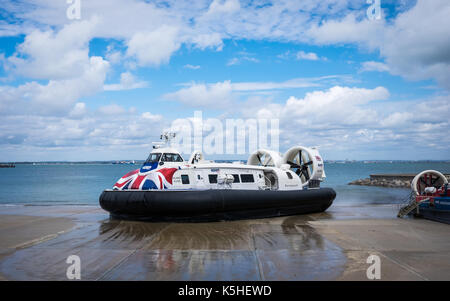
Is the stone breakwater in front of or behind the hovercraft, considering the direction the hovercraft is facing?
behind

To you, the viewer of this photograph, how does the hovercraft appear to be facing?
facing the viewer and to the left of the viewer
